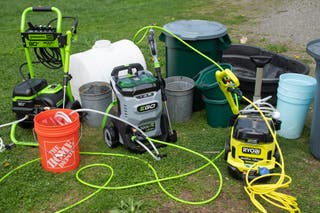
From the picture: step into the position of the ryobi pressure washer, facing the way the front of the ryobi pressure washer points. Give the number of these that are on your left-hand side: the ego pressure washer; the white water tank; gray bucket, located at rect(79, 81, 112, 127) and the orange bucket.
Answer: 0

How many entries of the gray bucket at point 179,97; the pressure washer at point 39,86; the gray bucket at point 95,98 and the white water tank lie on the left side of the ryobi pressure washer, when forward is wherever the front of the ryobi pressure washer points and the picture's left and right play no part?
0

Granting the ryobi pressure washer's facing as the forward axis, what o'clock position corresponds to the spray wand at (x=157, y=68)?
The spray wand is roughly at 4 o'clock from the ryobi pressure washer.

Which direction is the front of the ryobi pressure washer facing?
toward the camera

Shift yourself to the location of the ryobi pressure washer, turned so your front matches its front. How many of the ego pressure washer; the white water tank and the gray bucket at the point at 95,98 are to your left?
0

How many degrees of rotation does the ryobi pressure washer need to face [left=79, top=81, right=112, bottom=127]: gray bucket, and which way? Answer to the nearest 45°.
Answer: approximately 135° to its right

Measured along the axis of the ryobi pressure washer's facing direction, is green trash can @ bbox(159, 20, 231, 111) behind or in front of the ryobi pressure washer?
behind

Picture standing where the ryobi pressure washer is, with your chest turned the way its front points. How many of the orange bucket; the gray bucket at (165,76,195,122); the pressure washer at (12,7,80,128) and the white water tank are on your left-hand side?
0

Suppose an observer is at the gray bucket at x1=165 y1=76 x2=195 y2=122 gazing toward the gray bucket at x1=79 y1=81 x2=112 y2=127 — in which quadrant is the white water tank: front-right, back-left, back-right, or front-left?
front-right

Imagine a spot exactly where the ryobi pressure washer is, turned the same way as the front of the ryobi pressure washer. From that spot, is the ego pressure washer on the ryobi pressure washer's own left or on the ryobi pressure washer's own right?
on the ryobi pressure washer's own right

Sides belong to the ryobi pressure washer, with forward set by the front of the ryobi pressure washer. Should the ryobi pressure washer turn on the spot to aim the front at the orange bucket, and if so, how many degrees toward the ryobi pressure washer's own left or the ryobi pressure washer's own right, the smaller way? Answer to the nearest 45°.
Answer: approximately 90° to the ryobi pressure washer's own right

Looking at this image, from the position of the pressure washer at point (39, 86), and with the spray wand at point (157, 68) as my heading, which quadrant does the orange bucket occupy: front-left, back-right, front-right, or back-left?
front-right

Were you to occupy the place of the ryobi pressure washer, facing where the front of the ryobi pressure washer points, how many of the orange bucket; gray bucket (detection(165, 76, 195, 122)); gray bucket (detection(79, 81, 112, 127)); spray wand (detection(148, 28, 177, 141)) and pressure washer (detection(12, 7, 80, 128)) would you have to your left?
0

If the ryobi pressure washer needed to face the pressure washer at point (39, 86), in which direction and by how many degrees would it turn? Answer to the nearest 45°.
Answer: approximately 90° to its right

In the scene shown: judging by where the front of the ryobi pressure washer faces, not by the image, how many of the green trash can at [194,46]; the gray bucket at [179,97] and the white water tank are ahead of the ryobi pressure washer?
0
